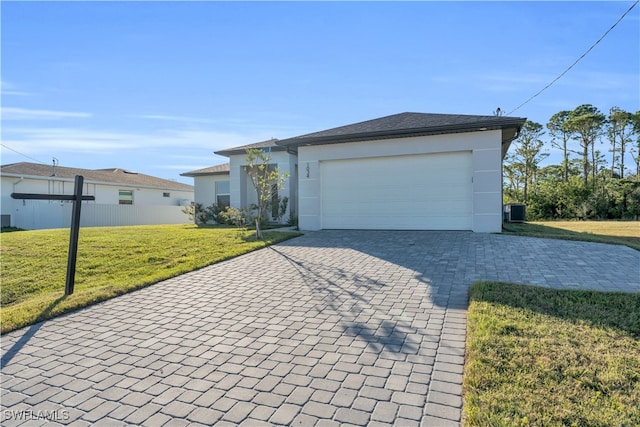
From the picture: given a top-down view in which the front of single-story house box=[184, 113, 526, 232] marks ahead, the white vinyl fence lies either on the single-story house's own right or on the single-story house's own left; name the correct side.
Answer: on the single-story house's own right

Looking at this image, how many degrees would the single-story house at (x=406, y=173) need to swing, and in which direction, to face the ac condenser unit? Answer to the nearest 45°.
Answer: approximately 135° to its left

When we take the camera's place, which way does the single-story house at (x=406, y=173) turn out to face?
facing the viewer

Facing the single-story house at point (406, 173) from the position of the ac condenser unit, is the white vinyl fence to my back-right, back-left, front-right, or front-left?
front-right

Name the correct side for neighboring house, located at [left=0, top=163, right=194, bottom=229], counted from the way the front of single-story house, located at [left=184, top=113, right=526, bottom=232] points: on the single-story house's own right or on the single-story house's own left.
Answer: on the single-story house's own right
